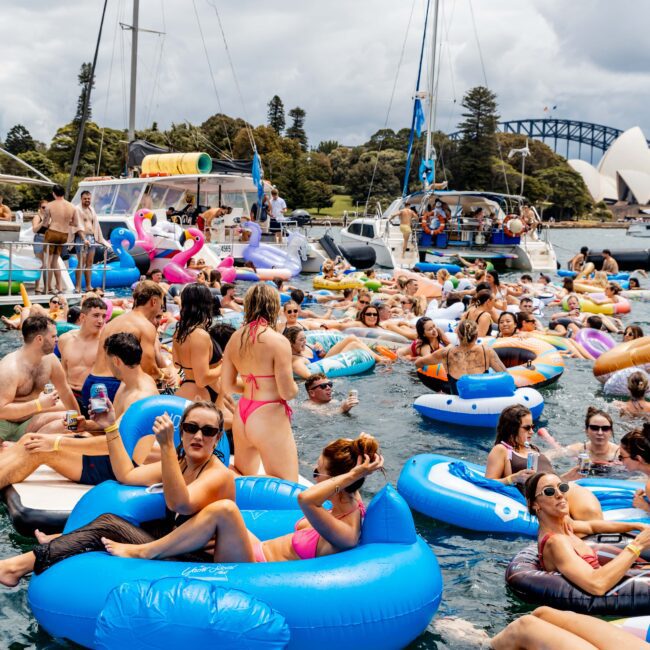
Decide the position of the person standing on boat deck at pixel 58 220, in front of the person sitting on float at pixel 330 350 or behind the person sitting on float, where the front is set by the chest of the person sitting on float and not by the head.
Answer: behind

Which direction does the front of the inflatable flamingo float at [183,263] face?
to the viewer's left

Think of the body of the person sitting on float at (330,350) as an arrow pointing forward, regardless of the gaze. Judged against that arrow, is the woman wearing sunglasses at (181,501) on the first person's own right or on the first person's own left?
on the first person's own right

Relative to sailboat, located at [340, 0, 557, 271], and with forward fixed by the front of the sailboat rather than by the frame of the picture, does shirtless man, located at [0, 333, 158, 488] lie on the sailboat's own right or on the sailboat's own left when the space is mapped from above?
on the sailboat's own left

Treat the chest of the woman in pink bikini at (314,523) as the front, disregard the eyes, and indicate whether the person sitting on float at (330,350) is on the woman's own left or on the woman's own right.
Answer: on the woman's own right

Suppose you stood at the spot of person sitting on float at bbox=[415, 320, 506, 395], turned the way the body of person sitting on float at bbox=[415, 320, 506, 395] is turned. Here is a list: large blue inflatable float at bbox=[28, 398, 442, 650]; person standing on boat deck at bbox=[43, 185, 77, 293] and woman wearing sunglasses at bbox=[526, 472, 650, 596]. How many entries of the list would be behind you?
2

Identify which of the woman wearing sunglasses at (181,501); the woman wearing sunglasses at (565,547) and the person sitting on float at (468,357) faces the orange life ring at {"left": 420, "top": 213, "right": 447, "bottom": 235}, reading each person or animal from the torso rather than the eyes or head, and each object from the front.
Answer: the person sitting on float

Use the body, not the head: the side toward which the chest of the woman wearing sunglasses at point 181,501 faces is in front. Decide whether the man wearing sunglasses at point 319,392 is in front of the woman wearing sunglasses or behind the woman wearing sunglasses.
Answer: behind

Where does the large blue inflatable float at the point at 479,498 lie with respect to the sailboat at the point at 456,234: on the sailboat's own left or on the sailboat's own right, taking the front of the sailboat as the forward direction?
on the sailboat's own left

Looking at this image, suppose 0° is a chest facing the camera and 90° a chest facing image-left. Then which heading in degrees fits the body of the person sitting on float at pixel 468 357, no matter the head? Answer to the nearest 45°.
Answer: approximately 180°

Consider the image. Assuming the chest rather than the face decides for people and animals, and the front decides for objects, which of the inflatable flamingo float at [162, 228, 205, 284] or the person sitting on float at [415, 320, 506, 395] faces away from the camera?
the person sitting on float

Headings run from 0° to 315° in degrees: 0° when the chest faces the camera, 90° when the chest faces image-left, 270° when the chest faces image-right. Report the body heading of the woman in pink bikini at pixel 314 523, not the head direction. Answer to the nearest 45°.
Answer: approximately 90°
